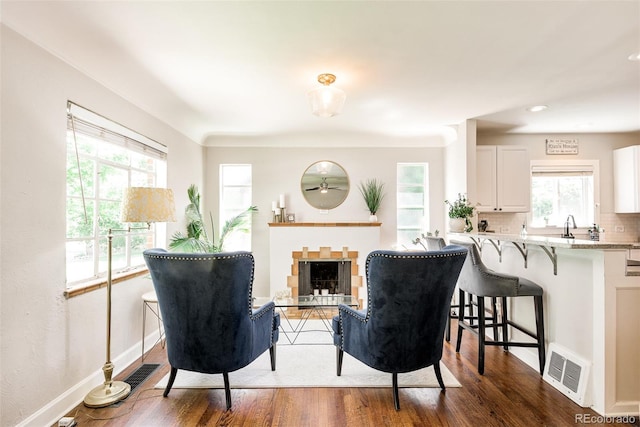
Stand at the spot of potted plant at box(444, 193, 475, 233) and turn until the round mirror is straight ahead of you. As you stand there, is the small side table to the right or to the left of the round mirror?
left

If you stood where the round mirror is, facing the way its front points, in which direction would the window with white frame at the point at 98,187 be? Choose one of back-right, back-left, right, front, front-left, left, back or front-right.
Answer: front-right

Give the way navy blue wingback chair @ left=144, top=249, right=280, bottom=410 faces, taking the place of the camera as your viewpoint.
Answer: facing away from the viewer and to the right of the viewer

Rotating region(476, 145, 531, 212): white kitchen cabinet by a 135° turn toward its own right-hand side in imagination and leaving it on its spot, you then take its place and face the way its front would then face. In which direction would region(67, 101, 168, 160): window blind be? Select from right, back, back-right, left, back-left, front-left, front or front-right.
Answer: left

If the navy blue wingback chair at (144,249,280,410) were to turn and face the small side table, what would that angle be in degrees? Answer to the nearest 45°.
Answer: approximately 90° to its left

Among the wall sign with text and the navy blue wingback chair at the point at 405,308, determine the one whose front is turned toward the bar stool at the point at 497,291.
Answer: the wall sign with text

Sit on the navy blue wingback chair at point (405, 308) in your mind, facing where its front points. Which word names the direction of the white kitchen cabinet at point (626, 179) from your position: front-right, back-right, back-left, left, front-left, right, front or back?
right

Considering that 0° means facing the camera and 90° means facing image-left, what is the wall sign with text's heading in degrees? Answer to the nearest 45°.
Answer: approximately 0°

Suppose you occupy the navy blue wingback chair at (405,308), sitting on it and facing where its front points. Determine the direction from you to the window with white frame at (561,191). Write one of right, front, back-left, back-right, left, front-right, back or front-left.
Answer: right

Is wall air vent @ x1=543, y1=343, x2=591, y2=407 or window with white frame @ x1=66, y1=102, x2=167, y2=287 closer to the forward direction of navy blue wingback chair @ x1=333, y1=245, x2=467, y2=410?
the window with white frame

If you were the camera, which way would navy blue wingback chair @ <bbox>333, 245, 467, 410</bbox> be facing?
facing away from the viewer and to the left of the viewer

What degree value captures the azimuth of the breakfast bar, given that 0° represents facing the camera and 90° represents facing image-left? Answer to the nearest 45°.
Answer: approximately 45°

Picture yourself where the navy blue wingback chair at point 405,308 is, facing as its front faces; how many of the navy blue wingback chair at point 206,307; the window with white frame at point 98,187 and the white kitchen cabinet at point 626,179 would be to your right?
1

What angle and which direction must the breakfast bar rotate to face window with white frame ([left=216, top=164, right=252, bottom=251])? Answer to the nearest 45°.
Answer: approximately 45° to its right

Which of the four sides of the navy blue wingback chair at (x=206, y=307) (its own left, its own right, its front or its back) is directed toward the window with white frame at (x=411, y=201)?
front
